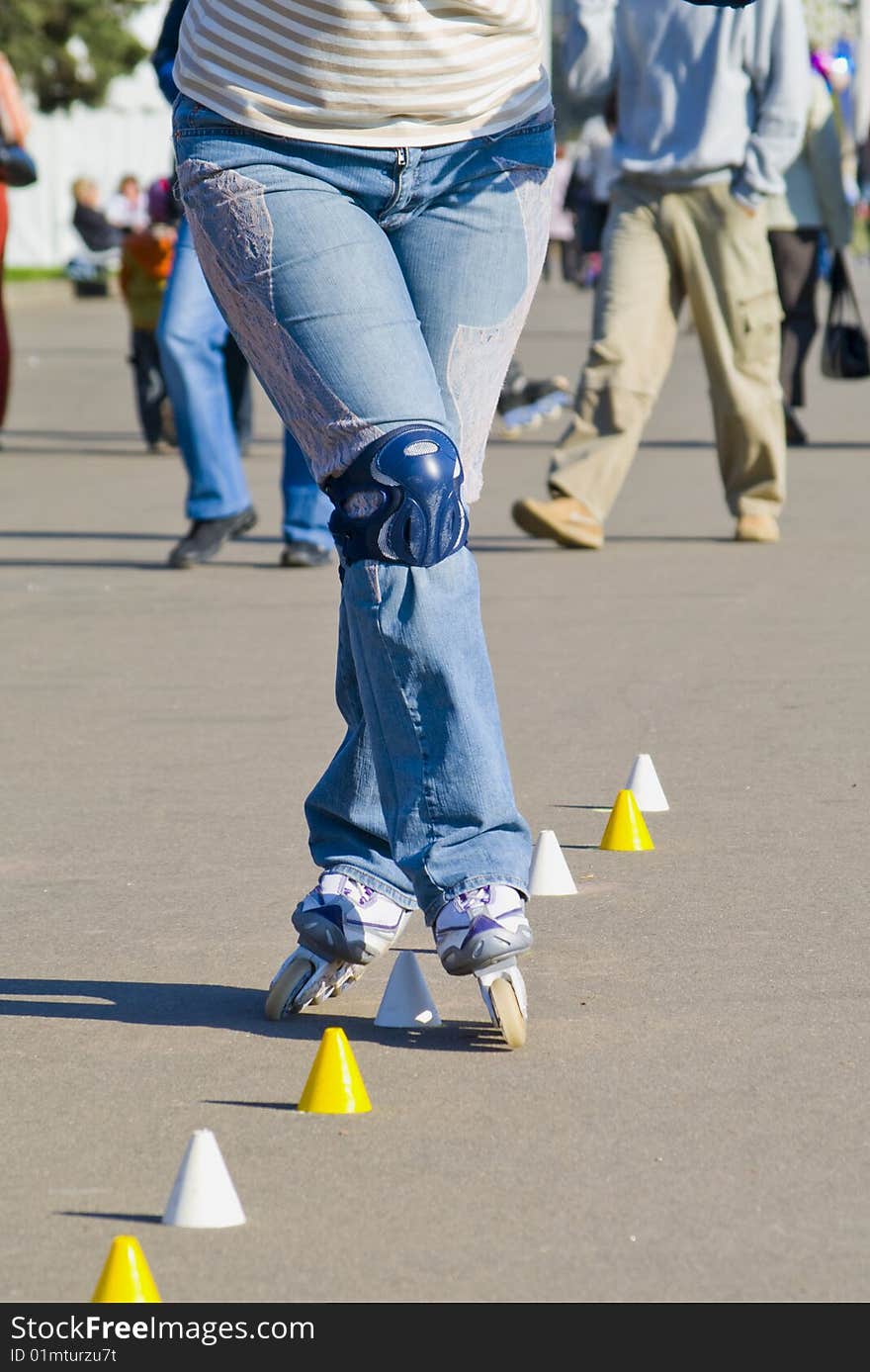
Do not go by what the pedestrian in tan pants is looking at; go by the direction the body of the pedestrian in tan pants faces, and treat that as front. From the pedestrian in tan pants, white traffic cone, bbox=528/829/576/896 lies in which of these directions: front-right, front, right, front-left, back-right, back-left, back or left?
front-left

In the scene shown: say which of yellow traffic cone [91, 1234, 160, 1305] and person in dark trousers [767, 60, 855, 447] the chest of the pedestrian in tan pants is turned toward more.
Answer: the yellow traffic cone

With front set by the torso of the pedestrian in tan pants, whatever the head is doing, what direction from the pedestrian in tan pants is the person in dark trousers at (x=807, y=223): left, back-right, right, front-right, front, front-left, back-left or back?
back-right

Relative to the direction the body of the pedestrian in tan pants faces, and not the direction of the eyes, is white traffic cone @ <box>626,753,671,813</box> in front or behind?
in front

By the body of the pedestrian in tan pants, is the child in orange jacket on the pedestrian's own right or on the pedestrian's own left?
on the pedestrian's own right

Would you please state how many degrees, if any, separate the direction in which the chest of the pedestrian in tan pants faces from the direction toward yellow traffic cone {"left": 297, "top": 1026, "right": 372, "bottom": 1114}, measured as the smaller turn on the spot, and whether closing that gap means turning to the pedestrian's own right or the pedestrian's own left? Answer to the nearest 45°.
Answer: approximately 45° to the pedestrian's own left

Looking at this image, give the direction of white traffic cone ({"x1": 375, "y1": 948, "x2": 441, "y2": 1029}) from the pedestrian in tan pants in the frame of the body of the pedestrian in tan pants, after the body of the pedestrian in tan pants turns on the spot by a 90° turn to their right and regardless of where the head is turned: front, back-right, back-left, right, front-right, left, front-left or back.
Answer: back-left

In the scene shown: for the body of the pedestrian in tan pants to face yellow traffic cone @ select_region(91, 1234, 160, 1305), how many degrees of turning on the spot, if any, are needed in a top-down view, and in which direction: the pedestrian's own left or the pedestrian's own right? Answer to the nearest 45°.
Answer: approximately 45° to the pedestrian's own left

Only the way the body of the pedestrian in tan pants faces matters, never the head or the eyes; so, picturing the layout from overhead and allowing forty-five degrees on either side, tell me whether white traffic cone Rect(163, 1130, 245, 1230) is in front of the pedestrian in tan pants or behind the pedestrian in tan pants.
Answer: in front

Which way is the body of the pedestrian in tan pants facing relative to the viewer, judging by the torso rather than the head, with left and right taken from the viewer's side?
facing the viewer and to the left of the viewer

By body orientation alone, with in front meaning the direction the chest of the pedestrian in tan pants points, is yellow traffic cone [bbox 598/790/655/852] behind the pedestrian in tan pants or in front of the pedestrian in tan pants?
in front
